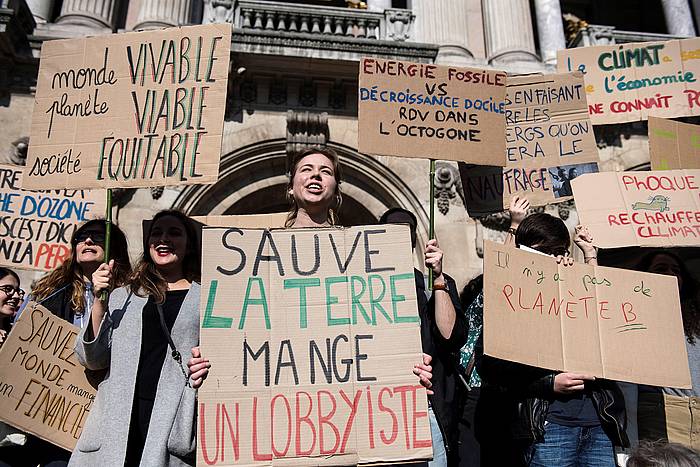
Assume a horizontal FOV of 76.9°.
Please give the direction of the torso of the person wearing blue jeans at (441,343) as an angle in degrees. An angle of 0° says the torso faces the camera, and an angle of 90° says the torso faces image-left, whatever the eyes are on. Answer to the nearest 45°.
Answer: approximately 45°

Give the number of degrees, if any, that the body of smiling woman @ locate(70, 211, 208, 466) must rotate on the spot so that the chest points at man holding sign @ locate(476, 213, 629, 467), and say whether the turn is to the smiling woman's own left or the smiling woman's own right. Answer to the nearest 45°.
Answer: approximately 90° to the smiling woman's own left

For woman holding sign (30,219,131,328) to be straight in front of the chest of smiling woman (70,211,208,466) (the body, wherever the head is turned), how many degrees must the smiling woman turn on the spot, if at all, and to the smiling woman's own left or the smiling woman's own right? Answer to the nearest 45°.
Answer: approximately 135° to the smiling woman's own right

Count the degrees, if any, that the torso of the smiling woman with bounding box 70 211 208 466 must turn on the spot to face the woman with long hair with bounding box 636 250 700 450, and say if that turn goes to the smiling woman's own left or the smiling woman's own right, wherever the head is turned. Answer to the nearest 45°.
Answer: approximately 90° to the smiling woman's own left

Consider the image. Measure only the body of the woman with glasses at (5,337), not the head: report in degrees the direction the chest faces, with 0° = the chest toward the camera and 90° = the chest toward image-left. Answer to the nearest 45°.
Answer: approximately 315°

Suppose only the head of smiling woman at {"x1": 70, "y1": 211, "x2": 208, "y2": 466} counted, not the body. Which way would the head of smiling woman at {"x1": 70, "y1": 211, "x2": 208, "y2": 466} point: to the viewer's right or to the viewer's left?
to the viewer's left

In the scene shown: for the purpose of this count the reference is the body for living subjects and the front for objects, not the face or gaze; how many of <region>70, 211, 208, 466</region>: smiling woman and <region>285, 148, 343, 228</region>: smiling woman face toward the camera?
2
